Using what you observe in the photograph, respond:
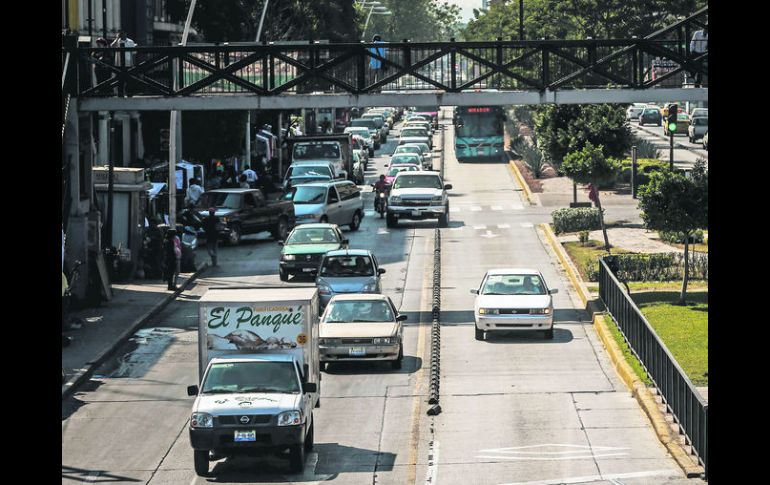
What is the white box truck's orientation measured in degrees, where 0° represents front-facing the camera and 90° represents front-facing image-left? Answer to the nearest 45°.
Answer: approximately 0°

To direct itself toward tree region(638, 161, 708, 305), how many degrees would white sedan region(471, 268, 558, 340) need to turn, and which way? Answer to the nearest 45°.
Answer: approximately 135° to its left

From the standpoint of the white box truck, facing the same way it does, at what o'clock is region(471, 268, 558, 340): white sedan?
The white sedan is roughly at 7 o'clock from the white box truck.

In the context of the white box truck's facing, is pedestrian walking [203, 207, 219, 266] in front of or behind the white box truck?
behind

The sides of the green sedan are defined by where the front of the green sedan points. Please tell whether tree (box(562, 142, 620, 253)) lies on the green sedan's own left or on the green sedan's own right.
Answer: on the green sedan's own left

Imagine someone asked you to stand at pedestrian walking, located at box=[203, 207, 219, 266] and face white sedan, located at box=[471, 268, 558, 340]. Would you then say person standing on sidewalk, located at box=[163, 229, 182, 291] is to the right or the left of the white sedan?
right

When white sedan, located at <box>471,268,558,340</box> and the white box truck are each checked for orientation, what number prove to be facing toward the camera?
2

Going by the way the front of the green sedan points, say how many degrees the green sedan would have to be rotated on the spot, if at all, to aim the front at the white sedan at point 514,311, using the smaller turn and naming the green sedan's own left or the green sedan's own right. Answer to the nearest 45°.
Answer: approximately 45° to the green sedan's own left
